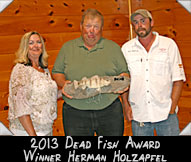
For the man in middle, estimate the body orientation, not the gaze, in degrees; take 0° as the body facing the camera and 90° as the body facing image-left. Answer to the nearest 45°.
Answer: approximately 0°

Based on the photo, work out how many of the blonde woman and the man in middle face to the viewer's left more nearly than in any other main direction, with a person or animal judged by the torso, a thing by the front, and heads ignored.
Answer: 0
